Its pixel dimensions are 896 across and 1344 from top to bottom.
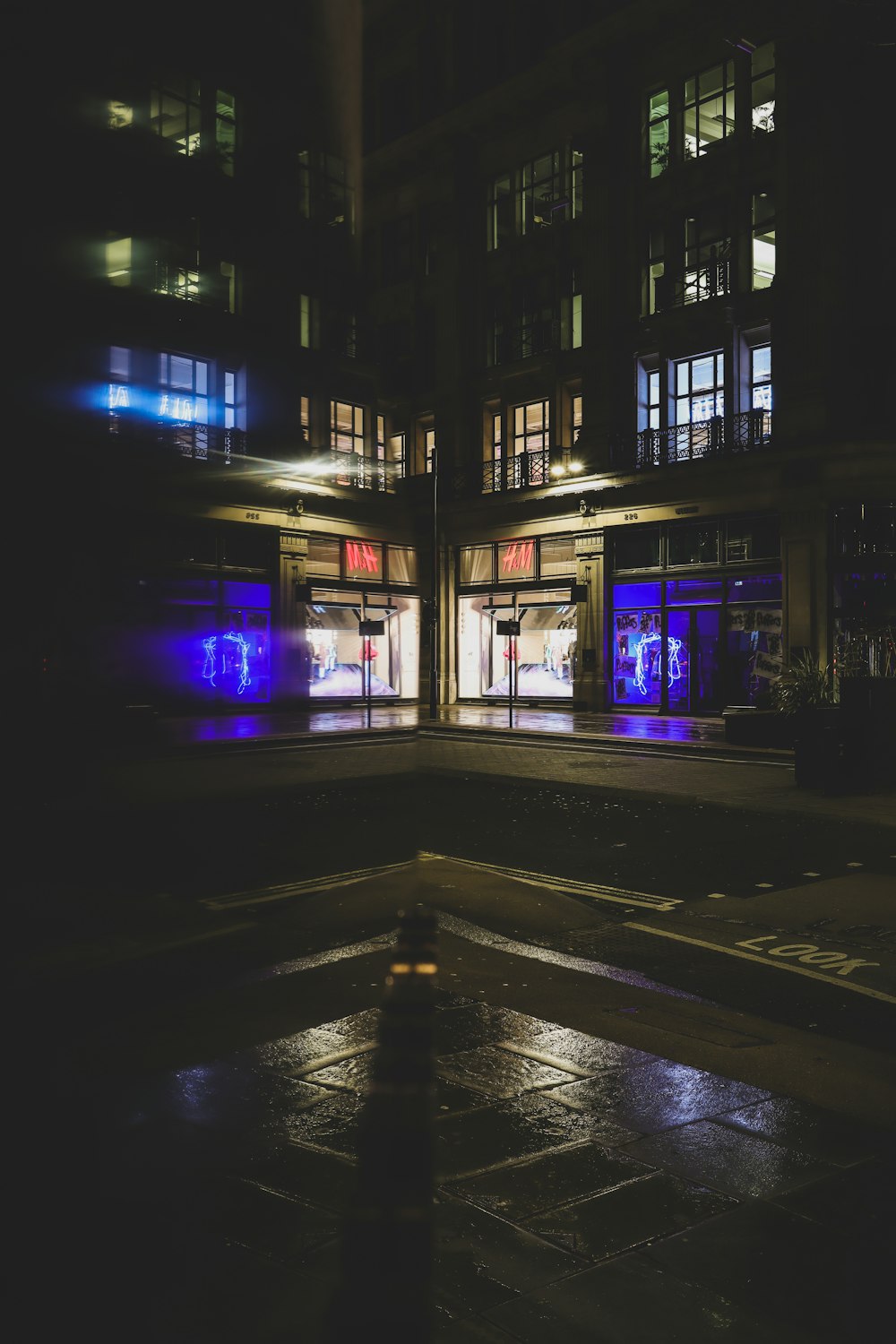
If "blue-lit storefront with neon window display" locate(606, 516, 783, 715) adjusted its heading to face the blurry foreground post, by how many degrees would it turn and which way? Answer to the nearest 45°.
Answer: approximately 45° to its left

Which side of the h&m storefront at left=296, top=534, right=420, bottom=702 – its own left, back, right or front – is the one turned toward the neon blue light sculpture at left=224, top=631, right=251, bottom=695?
right

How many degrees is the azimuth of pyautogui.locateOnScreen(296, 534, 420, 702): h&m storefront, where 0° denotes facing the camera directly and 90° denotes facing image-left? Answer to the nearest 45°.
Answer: approximately 315°

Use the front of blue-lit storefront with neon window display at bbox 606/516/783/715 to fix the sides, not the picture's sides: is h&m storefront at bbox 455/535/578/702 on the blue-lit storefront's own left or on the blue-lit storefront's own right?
on the blue-lit storefront's own right

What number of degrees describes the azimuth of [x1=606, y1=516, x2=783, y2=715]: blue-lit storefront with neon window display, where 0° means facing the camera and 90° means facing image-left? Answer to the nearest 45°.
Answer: approximately 45°

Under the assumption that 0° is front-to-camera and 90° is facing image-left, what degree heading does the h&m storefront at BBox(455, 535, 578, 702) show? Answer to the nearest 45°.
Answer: approximately 45°

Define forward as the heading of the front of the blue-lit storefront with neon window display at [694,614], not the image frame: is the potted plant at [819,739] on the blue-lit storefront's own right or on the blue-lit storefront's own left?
on the blue-lit storefront's own left
